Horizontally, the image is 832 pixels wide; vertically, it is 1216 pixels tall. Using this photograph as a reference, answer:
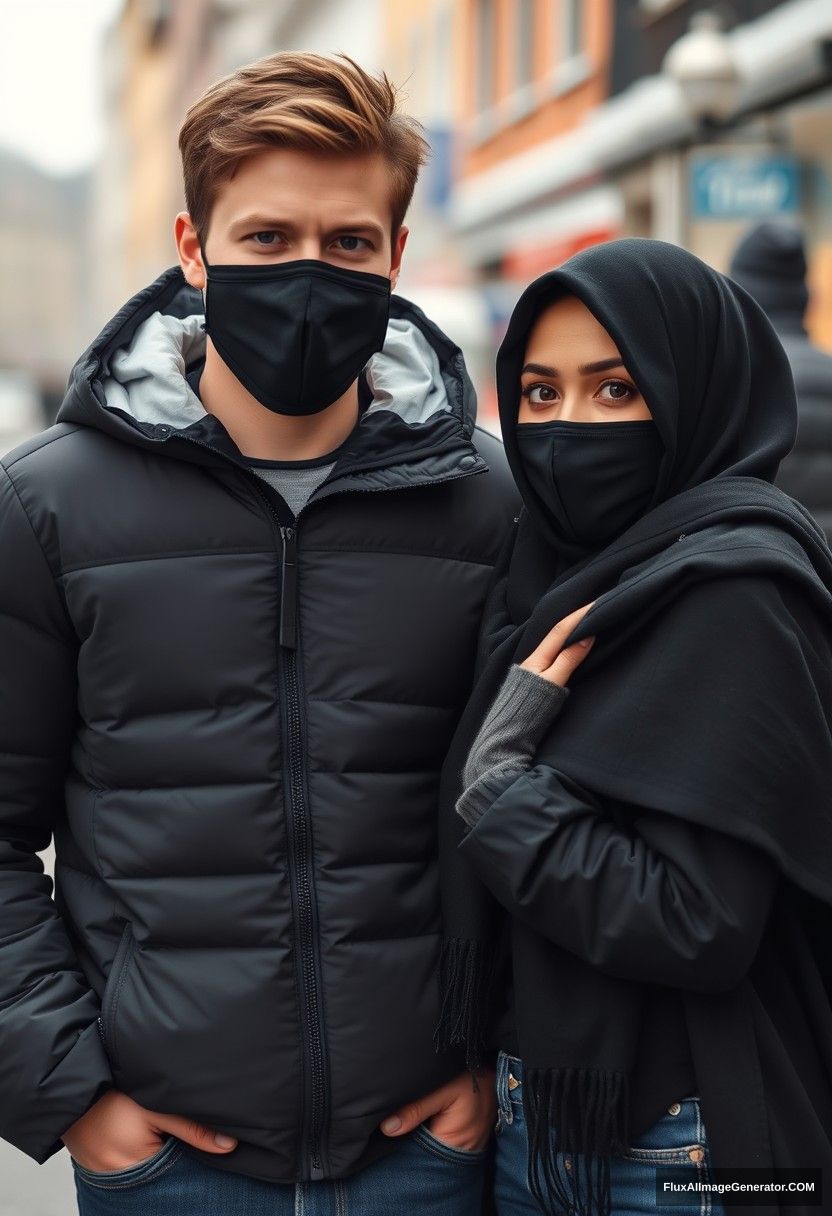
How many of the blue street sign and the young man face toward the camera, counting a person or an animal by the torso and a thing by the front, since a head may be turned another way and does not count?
2

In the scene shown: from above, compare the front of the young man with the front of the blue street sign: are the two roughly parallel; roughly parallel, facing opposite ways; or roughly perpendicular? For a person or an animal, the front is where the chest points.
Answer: roughly parallel

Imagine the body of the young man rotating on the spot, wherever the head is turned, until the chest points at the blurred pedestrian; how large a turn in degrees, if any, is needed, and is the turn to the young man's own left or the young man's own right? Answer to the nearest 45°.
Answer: approximately 135° to the young man's own left

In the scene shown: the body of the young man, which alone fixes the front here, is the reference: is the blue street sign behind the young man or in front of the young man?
behind

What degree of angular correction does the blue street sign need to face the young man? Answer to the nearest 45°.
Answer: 0° — it already faces them

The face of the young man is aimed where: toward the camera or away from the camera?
toward the camera

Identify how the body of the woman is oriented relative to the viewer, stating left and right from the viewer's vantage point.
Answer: facing the viewer and to the left of the viewer

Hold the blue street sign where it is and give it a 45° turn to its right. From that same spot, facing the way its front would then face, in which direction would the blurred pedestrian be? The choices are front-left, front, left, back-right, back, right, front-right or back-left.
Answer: front-left

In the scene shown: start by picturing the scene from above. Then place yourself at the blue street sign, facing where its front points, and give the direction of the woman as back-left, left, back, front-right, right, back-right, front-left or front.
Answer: front

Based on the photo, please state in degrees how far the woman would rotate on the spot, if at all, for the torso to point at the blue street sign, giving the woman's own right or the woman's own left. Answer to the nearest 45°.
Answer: approximately 135° to the woman's own right

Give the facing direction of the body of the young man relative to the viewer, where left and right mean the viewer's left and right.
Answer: facing the viewer

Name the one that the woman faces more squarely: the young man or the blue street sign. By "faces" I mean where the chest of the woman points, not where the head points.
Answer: the young man
